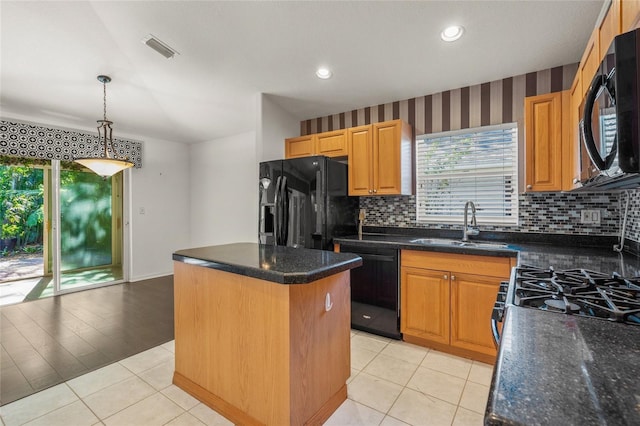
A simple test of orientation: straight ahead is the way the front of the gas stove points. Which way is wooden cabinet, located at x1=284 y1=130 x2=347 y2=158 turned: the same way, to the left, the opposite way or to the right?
to the left

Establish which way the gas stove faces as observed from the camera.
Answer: facing to the left of the viewer

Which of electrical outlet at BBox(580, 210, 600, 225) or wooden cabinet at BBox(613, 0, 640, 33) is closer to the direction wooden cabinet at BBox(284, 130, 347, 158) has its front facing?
the wooden cabinet

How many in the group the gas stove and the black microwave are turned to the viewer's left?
2

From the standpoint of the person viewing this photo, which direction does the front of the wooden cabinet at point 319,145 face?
facing the viewer and to the left of the viewer

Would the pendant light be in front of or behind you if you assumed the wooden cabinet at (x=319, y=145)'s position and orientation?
in front

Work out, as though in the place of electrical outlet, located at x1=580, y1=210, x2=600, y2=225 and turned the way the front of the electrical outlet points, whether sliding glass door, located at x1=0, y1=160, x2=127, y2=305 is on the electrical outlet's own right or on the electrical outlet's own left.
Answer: on the electrical outlet's own right

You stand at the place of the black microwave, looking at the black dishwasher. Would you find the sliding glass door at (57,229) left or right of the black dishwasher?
left

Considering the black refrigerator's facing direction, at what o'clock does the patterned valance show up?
The patterned valance is roughly at 2 o'clock from the black refrigerator.

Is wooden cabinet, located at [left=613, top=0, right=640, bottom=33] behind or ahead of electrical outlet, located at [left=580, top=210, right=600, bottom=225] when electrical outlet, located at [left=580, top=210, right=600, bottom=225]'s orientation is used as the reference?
ahead
